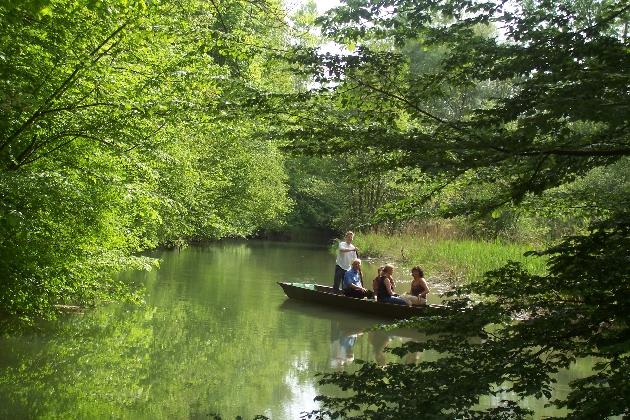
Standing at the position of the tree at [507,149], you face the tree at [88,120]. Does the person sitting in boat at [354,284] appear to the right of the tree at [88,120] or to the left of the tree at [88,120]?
right

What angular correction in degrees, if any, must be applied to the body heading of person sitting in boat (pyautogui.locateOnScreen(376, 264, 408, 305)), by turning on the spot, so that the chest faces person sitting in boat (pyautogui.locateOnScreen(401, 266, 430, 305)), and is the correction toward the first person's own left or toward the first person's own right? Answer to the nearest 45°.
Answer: approximately 45° to the first person's own right

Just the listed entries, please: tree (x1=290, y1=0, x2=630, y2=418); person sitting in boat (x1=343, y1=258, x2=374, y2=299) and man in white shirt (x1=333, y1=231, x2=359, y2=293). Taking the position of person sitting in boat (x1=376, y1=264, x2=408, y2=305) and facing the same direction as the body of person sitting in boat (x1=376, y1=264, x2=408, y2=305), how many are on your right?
1

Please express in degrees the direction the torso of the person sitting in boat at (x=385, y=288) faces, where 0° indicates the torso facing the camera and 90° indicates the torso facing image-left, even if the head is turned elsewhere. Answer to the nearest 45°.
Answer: approximately 270°

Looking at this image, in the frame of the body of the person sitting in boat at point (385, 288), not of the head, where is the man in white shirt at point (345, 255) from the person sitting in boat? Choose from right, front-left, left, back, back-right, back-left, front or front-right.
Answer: back-left

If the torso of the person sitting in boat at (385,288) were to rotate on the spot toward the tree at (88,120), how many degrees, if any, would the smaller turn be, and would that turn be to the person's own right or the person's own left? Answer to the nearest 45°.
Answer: approximately 135° to the person's own right
